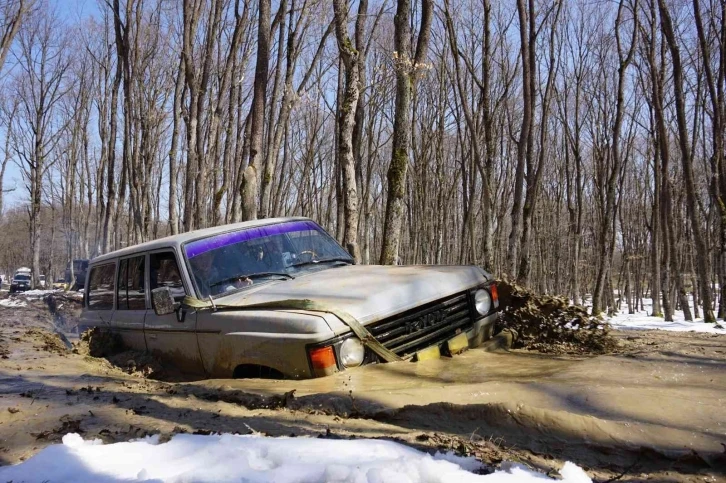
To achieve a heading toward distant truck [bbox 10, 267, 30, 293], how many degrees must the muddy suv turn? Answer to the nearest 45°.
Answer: approximately 180°

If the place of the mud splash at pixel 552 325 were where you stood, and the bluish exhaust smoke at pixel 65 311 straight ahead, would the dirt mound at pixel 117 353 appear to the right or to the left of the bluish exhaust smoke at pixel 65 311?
left

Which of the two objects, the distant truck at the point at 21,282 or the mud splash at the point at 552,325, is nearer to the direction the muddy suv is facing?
the mud splash

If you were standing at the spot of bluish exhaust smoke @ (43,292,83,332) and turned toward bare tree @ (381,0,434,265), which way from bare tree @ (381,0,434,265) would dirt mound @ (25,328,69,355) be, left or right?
right

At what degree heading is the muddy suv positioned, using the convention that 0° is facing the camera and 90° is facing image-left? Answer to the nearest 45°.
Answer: approximately 315°

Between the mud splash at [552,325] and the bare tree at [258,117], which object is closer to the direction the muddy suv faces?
the mud splash

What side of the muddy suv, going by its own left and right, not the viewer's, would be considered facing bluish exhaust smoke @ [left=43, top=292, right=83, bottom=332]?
back

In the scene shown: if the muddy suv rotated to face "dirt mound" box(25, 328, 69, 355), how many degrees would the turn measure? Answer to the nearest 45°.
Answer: approximately 180°

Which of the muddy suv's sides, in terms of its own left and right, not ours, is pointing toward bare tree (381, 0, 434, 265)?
left

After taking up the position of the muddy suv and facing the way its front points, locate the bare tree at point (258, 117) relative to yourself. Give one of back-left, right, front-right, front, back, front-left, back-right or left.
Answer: back-left

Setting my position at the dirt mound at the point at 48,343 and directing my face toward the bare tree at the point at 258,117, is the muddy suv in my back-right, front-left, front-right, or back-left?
back-right
